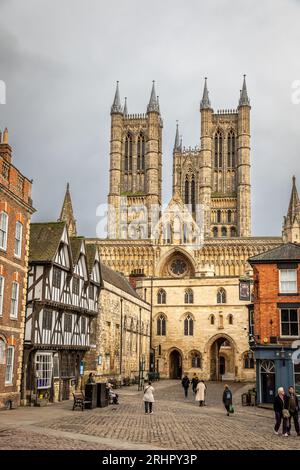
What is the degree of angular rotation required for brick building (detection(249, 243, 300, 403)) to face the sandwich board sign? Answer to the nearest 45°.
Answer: approximately 45° to its right

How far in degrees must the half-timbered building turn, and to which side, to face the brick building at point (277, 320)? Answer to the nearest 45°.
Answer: approximately 45° to its left

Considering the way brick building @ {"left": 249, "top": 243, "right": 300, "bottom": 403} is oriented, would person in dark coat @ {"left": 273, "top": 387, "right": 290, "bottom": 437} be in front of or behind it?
in front

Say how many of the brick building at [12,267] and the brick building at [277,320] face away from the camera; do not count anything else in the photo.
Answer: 0

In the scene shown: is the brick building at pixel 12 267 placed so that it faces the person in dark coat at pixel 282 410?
yes

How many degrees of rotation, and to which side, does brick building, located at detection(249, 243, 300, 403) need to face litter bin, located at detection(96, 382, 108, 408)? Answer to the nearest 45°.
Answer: approximately 45° to its right

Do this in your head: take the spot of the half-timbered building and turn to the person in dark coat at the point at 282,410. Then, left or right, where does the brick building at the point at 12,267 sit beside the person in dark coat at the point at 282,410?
right
